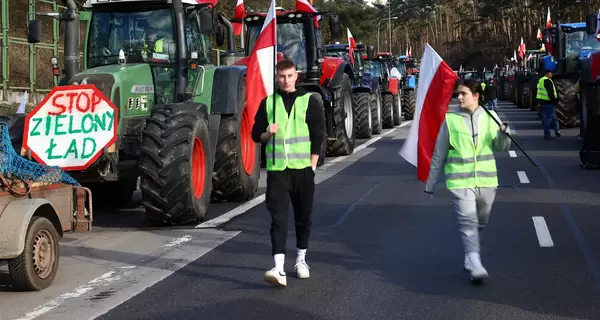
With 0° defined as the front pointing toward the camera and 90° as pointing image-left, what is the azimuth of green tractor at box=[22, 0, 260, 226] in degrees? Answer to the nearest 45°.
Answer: approximately 45°

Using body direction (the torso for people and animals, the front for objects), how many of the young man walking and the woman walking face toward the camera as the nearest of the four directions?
2

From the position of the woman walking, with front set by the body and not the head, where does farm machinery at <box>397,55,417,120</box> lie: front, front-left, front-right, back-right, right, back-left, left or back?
back

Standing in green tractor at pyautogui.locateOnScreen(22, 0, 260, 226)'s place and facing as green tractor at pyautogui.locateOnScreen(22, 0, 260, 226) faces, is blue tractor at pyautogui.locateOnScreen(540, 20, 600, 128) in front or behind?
behind

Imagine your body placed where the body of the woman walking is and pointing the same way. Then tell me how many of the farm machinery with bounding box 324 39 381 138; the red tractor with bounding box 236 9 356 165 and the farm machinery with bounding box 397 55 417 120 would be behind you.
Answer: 3

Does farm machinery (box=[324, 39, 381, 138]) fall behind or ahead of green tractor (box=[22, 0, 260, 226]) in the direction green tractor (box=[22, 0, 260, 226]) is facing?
behind

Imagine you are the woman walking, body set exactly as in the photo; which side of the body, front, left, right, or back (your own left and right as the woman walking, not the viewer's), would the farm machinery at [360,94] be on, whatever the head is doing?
back

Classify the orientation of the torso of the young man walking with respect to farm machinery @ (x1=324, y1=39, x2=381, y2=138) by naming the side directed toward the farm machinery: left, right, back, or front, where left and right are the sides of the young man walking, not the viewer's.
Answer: back

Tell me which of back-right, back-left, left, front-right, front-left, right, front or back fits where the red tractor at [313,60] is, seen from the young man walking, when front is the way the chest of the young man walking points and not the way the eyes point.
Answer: back

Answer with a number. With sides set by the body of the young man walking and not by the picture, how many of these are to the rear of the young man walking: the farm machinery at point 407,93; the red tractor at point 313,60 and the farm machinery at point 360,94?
3
